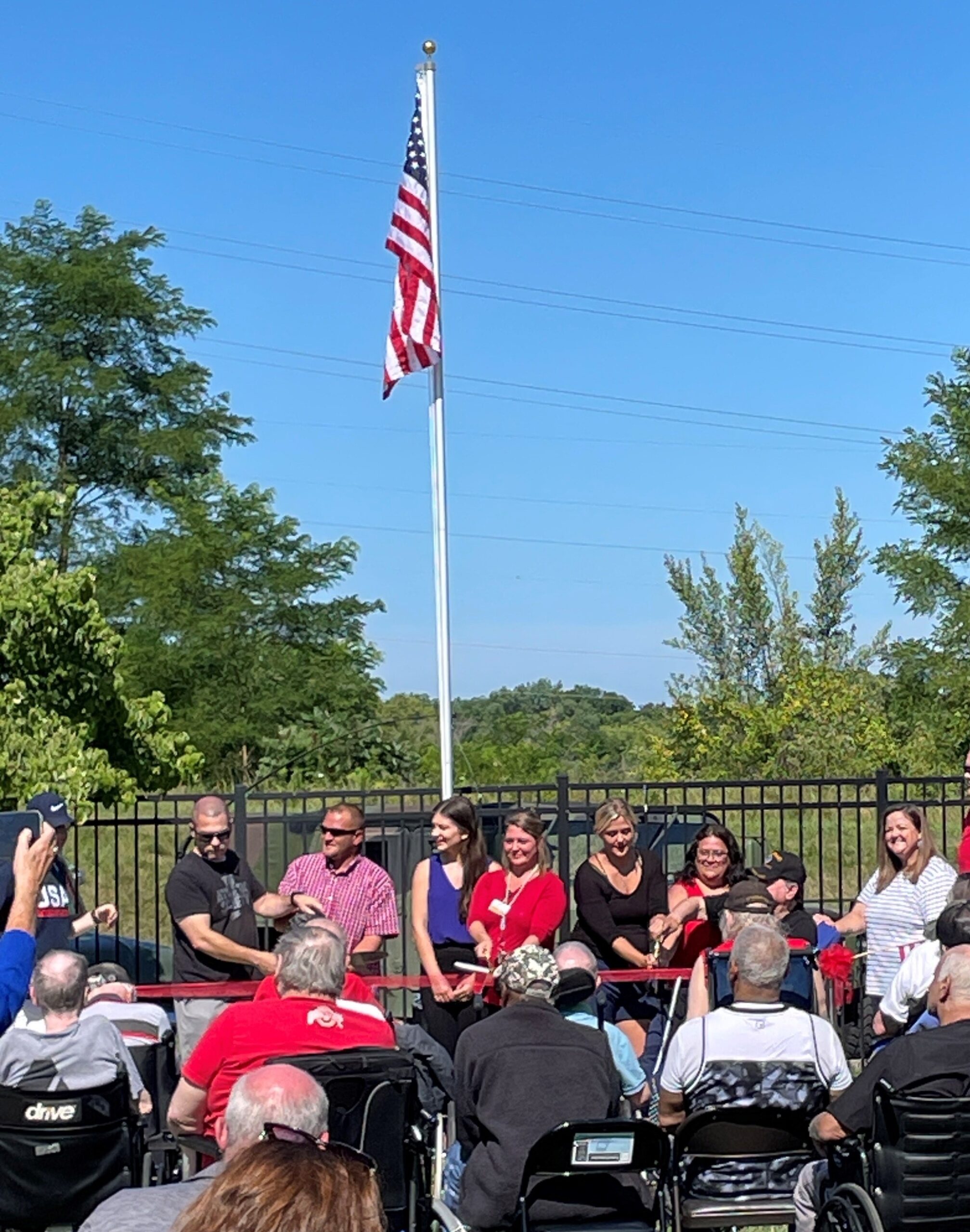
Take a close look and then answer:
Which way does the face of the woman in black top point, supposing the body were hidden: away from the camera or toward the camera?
toward the camera

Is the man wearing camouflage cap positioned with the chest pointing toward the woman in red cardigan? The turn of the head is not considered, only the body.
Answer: yes

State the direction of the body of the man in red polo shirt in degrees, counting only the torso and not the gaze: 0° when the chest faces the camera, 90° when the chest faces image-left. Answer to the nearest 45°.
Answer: approximately 180°

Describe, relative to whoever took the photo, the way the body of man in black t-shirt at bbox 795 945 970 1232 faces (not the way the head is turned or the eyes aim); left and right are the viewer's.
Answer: facing away from the viewer and to the left of the viewer

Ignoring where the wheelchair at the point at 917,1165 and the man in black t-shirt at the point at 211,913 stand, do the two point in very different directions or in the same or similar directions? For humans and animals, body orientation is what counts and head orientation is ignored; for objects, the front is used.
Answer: very different directions

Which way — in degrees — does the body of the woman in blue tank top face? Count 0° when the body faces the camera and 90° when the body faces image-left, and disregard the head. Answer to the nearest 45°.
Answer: approximately 0°

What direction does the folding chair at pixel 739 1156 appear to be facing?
away from the camera

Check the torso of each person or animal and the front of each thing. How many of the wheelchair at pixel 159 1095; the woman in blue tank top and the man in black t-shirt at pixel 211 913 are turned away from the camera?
1

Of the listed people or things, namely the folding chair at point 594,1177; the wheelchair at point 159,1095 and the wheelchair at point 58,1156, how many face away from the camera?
3

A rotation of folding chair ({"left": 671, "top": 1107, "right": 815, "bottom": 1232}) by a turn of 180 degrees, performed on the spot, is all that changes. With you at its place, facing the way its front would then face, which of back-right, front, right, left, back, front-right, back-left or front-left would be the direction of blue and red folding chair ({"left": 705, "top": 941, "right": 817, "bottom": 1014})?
back

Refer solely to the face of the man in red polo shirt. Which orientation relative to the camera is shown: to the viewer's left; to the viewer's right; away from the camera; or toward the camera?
away from the camera

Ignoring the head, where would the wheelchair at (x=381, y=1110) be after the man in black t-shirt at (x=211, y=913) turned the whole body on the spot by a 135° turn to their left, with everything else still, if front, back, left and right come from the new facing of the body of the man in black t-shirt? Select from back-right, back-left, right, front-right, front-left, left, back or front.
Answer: back

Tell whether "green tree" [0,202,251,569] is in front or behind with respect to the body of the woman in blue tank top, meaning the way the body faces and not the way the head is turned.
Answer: behind

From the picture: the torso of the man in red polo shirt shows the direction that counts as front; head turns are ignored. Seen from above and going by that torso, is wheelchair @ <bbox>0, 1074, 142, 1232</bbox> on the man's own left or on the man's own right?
on the man's own left
